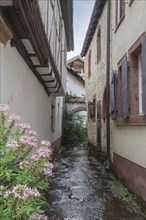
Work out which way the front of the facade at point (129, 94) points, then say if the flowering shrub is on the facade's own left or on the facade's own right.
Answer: on the facade's own left

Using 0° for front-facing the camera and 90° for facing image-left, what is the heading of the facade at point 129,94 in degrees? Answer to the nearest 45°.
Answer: approximately 90°
